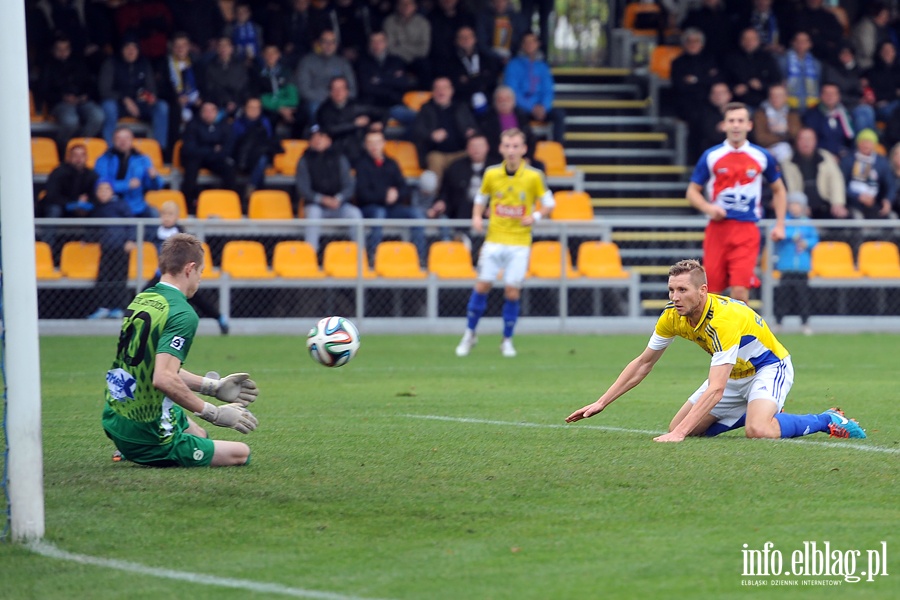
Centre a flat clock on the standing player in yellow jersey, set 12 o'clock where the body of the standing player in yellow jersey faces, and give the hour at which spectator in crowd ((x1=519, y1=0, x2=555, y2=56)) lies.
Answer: The spectator in crowd is roughly at 6 o'clock from the standing player in yellow jersey.

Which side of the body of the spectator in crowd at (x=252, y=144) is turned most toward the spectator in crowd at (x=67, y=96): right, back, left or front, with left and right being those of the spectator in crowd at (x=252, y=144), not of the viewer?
right

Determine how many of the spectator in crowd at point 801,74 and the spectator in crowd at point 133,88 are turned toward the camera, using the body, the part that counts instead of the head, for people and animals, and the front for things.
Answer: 2

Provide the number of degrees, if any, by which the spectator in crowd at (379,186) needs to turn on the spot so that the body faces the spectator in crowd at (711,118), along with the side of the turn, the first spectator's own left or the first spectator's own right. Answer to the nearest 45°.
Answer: approximately 135° to the first spectator's own left

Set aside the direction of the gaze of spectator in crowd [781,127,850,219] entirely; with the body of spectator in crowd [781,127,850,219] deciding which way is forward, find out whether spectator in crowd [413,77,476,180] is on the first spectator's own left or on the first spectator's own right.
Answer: on the first spectator's own right
